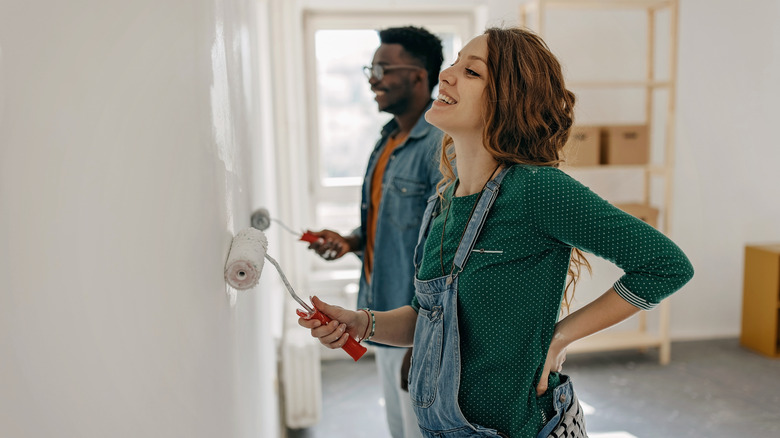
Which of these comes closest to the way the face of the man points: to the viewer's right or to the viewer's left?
to the viewer's left

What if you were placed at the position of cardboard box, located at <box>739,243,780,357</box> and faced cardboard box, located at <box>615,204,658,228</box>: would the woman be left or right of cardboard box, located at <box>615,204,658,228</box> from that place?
left

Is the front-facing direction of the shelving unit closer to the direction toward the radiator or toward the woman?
the woman

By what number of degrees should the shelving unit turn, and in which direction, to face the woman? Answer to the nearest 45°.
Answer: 0° — it already faces them

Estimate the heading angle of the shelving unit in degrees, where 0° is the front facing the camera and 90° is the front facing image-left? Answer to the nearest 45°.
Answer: approximately 0°
